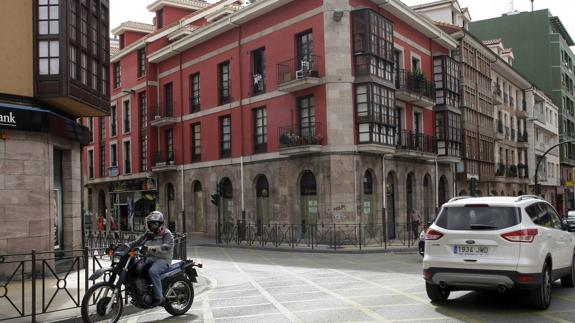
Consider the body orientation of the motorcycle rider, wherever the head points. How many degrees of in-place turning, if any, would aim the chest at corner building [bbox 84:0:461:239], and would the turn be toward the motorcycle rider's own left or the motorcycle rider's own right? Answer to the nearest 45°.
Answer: approximately 135° to the motorcycle rider's own right

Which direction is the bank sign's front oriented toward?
toward the camera

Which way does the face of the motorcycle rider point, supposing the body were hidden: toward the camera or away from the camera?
toward the camera

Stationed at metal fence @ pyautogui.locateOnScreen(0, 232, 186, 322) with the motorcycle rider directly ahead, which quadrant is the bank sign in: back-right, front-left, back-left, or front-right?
back-left

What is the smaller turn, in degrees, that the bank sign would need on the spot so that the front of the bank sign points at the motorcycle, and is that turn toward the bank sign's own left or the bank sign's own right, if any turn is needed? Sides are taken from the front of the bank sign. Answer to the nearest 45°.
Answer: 0° — it already faces it

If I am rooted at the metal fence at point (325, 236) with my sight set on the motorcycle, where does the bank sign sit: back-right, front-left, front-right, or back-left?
front-right

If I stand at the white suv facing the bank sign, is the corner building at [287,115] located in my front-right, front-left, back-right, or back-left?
front-right

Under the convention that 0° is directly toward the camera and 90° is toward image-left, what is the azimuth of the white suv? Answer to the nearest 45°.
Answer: approximately 225°

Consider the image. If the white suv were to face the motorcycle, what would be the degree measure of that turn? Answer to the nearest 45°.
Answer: approximately 135° to its left

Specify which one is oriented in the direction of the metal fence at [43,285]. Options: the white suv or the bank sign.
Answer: the bank sign

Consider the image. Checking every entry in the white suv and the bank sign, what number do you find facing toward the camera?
1

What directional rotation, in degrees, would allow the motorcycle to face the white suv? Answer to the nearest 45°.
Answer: approximately 135° to its left
